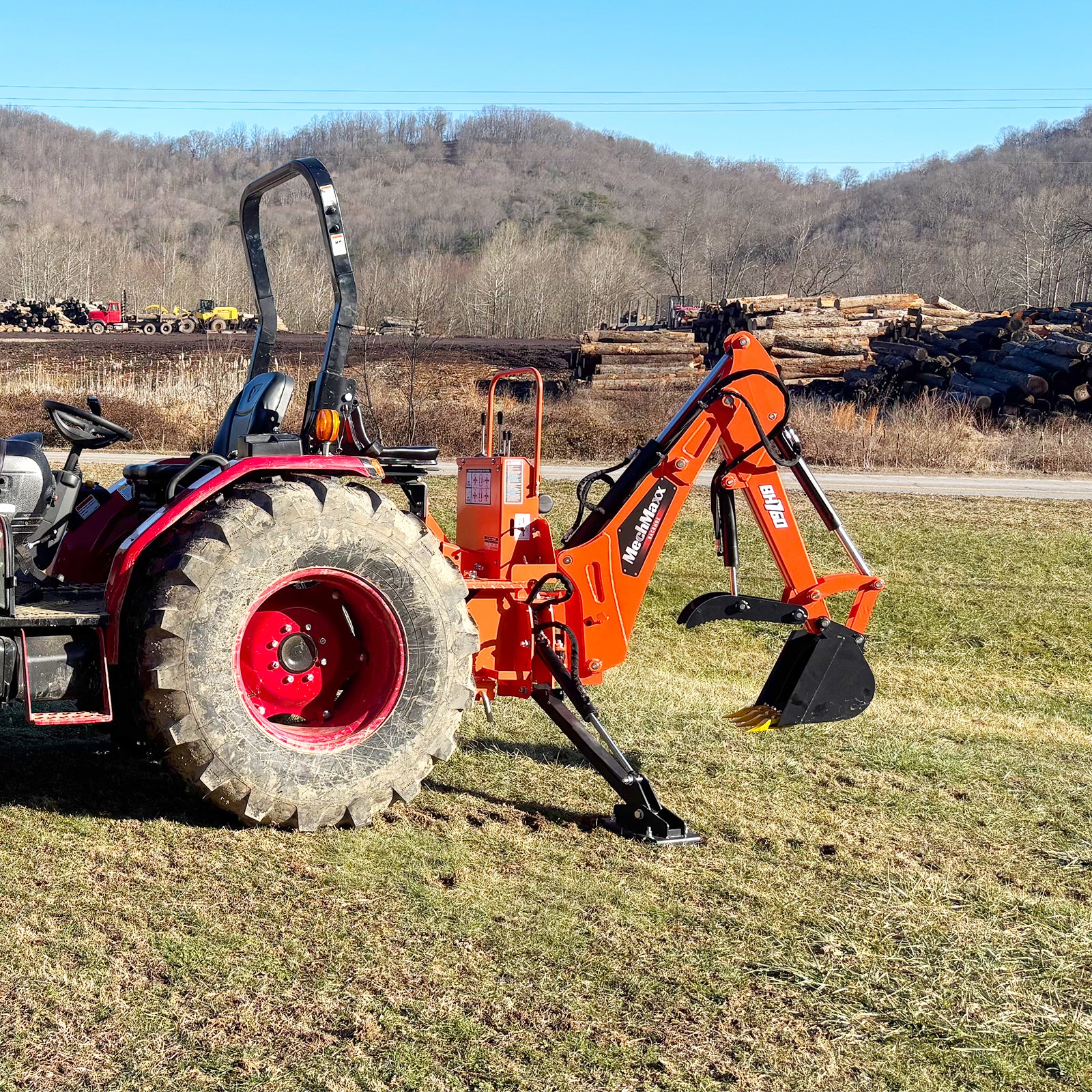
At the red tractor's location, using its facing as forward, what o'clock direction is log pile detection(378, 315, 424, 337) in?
The log pile is roughly at 3 o'clock from the red tractor.

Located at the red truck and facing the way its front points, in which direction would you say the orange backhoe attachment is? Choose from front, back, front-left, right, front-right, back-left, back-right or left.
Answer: left

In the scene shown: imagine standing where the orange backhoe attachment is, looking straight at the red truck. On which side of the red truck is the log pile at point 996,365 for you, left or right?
right

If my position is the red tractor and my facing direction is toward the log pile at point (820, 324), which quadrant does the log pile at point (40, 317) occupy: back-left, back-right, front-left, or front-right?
front-left

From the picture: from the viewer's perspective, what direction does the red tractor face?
to the viewer's left

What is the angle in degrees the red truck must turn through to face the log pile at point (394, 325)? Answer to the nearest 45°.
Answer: approximately 135° to its left

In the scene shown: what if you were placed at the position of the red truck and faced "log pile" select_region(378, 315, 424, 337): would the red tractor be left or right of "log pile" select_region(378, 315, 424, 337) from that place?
right

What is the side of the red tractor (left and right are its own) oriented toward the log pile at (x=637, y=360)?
right

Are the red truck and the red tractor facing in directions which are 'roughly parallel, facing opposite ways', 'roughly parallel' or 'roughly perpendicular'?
roughly parallel

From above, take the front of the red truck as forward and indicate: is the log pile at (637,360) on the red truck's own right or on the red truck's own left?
on the red truck's own left

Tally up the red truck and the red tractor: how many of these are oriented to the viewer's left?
2

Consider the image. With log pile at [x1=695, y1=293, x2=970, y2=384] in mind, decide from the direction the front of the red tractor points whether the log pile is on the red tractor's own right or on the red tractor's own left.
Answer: on the red tractor's own right

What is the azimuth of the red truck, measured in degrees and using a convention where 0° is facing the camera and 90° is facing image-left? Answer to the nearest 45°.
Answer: approximately 90°

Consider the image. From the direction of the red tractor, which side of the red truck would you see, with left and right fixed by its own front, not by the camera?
left
